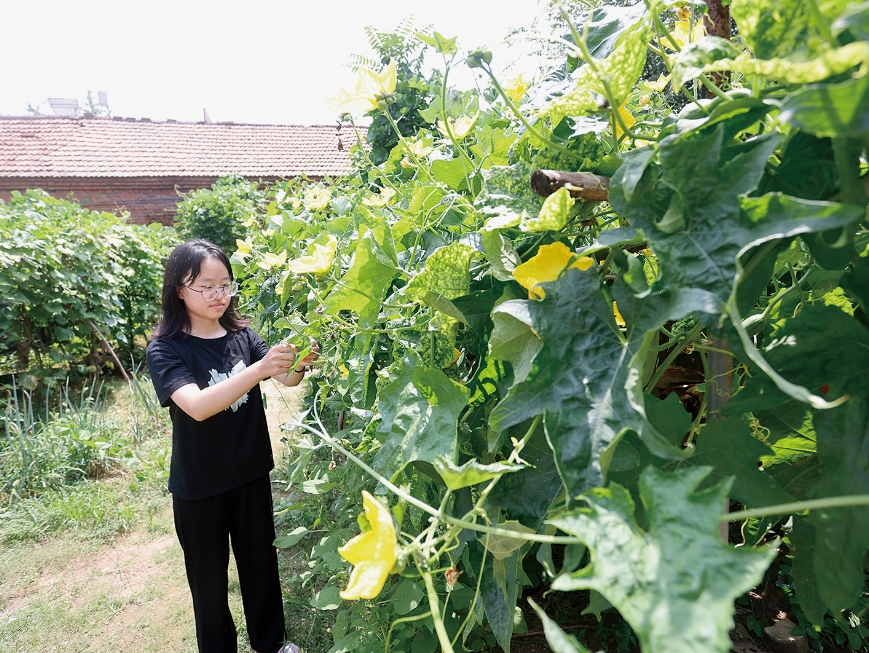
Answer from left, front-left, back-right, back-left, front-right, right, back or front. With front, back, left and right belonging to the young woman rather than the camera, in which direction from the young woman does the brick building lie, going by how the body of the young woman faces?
back-left

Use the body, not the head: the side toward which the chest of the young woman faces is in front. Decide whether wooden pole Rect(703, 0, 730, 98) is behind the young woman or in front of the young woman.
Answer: in front

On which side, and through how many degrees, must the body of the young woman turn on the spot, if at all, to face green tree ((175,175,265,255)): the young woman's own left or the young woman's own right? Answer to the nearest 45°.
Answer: approximately 135° to the young woman's own left

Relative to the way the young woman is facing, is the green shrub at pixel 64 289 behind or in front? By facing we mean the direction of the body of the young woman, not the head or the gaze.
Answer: behind

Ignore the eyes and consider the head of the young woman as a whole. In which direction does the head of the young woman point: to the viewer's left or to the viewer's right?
to the viewer's right

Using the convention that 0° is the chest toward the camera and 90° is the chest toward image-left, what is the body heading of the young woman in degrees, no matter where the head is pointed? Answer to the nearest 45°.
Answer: approximately 315°

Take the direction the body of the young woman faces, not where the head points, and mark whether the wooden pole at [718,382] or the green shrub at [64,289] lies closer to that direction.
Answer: the wooden pole

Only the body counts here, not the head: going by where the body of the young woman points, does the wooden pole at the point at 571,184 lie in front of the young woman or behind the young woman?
in front

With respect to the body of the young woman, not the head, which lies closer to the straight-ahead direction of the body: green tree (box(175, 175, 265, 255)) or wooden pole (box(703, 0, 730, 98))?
the wooden pole
